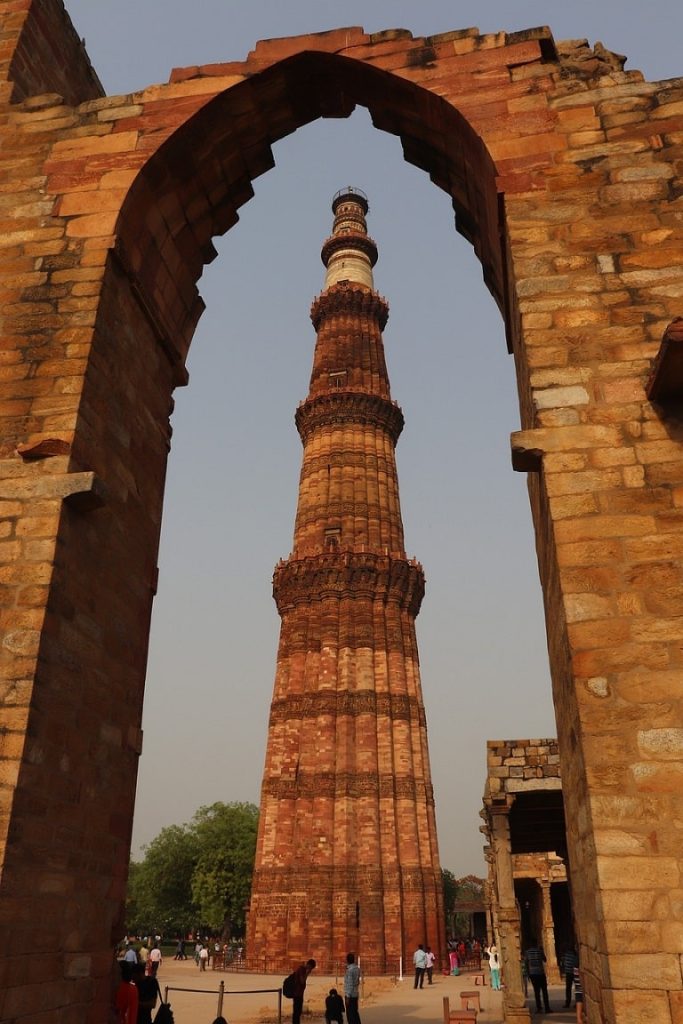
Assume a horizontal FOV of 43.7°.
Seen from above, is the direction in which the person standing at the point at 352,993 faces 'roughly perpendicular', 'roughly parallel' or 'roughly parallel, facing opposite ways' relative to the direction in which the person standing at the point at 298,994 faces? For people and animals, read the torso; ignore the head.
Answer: roughly perpendicular

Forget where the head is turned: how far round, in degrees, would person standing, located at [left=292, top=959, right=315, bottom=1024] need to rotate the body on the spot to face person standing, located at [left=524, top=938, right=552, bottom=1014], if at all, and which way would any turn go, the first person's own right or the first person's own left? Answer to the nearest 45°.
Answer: approximately 45° to the first person's own left

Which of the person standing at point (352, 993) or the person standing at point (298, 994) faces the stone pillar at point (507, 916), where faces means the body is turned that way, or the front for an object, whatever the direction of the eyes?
the person standing at point (298, 994)

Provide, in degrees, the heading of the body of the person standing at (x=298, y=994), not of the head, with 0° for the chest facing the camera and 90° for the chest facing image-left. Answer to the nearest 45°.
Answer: approximately 270°

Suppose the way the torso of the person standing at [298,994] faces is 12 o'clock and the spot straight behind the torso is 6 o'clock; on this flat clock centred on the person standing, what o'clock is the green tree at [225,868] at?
The green tree is roughly at 9 o'clock from the person standing.

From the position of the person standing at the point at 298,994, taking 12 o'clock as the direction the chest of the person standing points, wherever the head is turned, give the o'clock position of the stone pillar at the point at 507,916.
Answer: The stone pillar is roughly at 12 o'clock from the person standing.

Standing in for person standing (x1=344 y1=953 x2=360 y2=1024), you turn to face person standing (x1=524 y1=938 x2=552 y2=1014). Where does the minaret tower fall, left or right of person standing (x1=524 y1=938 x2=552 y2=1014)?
left

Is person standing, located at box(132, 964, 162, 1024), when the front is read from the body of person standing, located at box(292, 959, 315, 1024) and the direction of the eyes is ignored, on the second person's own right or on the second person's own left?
on the second person's own right
